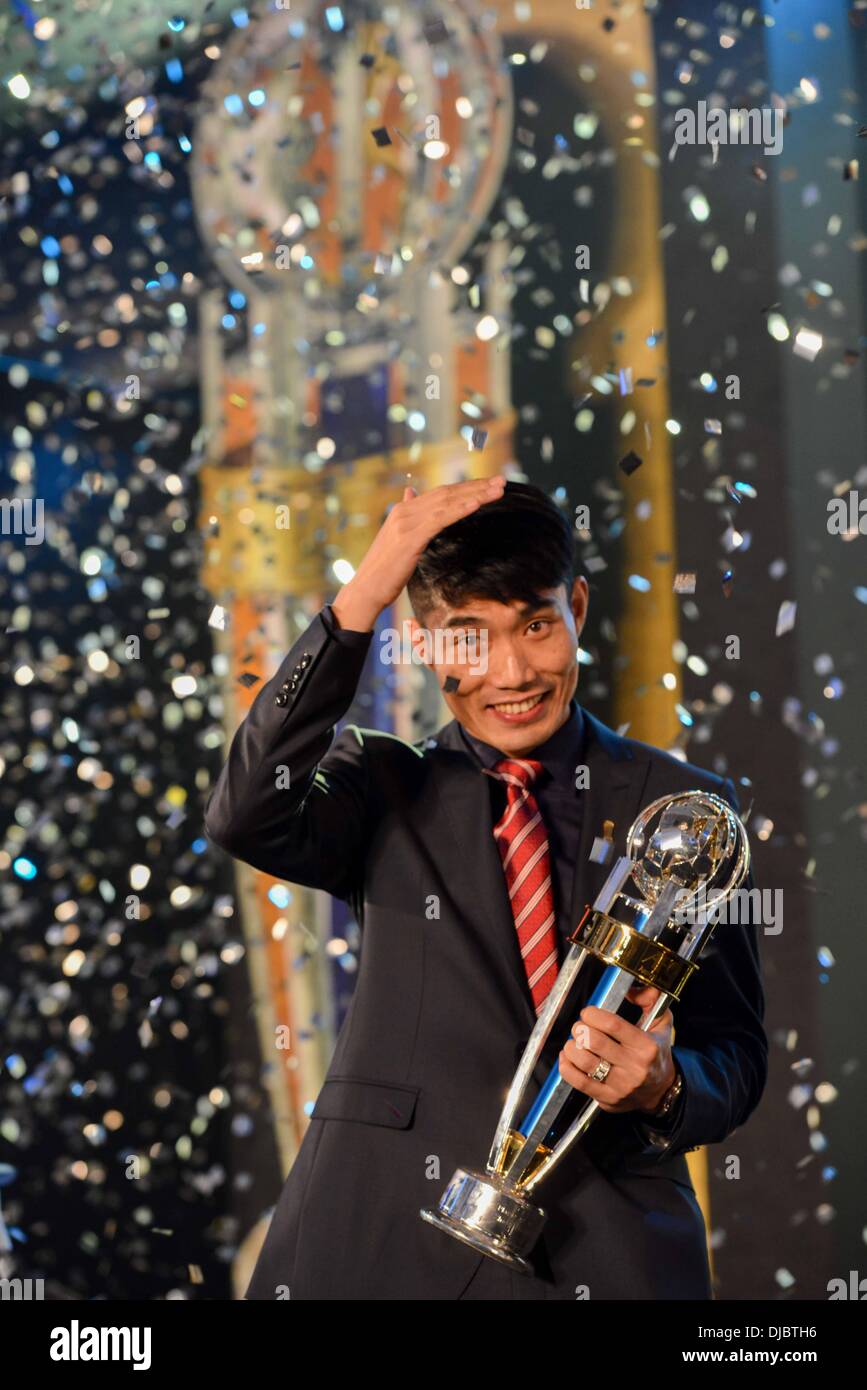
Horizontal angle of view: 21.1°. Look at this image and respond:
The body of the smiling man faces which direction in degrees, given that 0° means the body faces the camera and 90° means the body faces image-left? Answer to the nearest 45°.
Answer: approximately 0°
